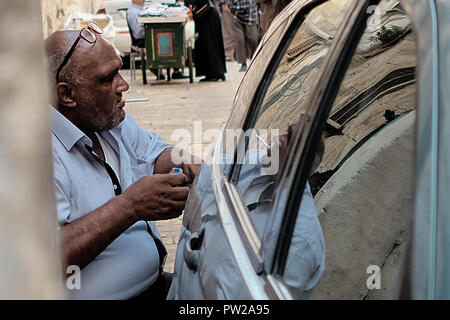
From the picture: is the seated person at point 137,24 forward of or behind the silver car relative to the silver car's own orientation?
behind

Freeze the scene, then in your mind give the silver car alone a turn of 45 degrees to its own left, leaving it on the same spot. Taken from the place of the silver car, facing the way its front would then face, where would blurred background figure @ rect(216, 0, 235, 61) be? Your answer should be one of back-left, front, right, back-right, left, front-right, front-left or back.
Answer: left

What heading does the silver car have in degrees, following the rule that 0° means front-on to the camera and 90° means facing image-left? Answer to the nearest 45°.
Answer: approximately 315°

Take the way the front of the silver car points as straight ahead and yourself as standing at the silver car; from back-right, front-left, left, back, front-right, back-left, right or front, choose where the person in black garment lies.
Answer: back-left

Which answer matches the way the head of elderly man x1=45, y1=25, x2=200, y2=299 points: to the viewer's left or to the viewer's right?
to the viewer's right

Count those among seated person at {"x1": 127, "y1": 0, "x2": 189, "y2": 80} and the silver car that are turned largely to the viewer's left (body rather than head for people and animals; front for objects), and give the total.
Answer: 0

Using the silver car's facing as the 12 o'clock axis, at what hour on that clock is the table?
The table is roughly at 7 o'clock from the silver car.
